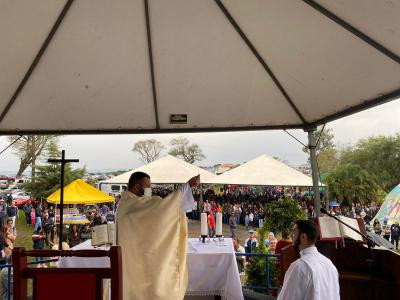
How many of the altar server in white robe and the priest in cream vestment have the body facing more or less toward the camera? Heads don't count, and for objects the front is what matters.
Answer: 0

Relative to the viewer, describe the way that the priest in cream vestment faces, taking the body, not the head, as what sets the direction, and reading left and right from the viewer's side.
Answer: facing away from the viewer and to the right of the viewer

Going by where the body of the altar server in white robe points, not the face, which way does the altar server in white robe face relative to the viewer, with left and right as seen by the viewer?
facing away from the viewer and to the left of the viewer

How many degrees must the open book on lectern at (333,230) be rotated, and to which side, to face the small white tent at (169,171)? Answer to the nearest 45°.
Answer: approximately 135° to its right

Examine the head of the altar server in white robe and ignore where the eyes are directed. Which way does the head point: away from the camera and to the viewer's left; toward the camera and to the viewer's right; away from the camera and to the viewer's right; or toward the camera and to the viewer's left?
away from the camera and to the viewer's left

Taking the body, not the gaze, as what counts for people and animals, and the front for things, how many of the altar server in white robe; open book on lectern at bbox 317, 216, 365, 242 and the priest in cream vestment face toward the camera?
1

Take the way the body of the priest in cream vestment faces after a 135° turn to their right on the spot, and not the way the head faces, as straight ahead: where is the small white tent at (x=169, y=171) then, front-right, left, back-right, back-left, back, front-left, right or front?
back

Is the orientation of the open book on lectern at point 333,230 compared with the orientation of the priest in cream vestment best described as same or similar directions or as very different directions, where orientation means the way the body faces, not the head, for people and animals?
very different directions

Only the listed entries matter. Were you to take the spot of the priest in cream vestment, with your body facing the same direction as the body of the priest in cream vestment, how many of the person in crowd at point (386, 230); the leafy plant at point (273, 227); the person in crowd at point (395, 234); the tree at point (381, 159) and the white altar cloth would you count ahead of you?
5

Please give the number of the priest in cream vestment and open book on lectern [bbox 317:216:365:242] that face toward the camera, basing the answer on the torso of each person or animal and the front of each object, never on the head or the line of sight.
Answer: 1

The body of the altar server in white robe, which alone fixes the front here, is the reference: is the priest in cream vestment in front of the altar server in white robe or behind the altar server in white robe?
in front

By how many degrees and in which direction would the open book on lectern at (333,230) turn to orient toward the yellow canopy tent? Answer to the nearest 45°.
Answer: approximately 135° to its right

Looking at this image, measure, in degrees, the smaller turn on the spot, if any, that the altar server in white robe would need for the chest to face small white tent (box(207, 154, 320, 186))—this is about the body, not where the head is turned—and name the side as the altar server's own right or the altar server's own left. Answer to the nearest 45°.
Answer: approximately 45° to the altar server's own right
